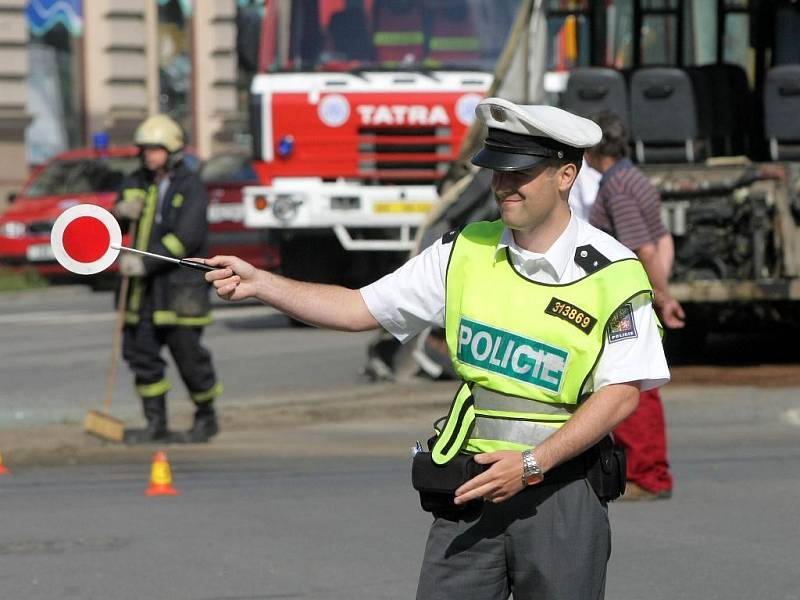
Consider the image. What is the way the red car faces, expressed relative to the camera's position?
facing the viewer and to the left of the viewer

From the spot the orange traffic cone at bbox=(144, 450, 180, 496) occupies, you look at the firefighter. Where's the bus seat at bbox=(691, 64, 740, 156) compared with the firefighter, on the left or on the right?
right

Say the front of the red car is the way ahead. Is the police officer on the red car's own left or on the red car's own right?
on the red car's own left

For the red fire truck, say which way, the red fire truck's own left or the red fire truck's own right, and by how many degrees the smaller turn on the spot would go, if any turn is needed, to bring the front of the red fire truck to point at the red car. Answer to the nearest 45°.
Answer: approximately 135° to the red fire truck's own right

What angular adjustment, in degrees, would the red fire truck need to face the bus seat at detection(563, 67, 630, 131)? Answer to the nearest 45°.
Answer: approximately 45° to its left

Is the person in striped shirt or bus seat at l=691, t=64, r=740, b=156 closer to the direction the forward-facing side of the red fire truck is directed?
the person in striped shirt

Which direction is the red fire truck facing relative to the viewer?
toward the camera

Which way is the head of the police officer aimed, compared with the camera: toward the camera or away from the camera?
toward the camera

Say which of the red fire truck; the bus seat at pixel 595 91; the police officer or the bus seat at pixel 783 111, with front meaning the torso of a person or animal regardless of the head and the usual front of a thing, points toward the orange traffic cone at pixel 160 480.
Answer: the red fire truck

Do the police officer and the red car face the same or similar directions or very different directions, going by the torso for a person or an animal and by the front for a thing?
same or similar directions

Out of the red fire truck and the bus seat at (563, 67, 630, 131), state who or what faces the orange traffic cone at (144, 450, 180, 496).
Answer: the red fire truck
